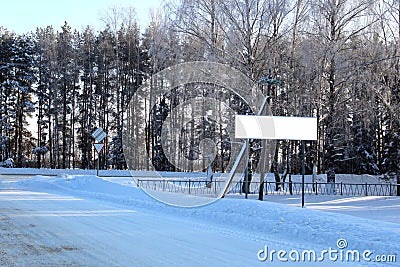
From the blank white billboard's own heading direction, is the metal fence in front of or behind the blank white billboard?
behind

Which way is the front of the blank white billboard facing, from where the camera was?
facing the viewer
